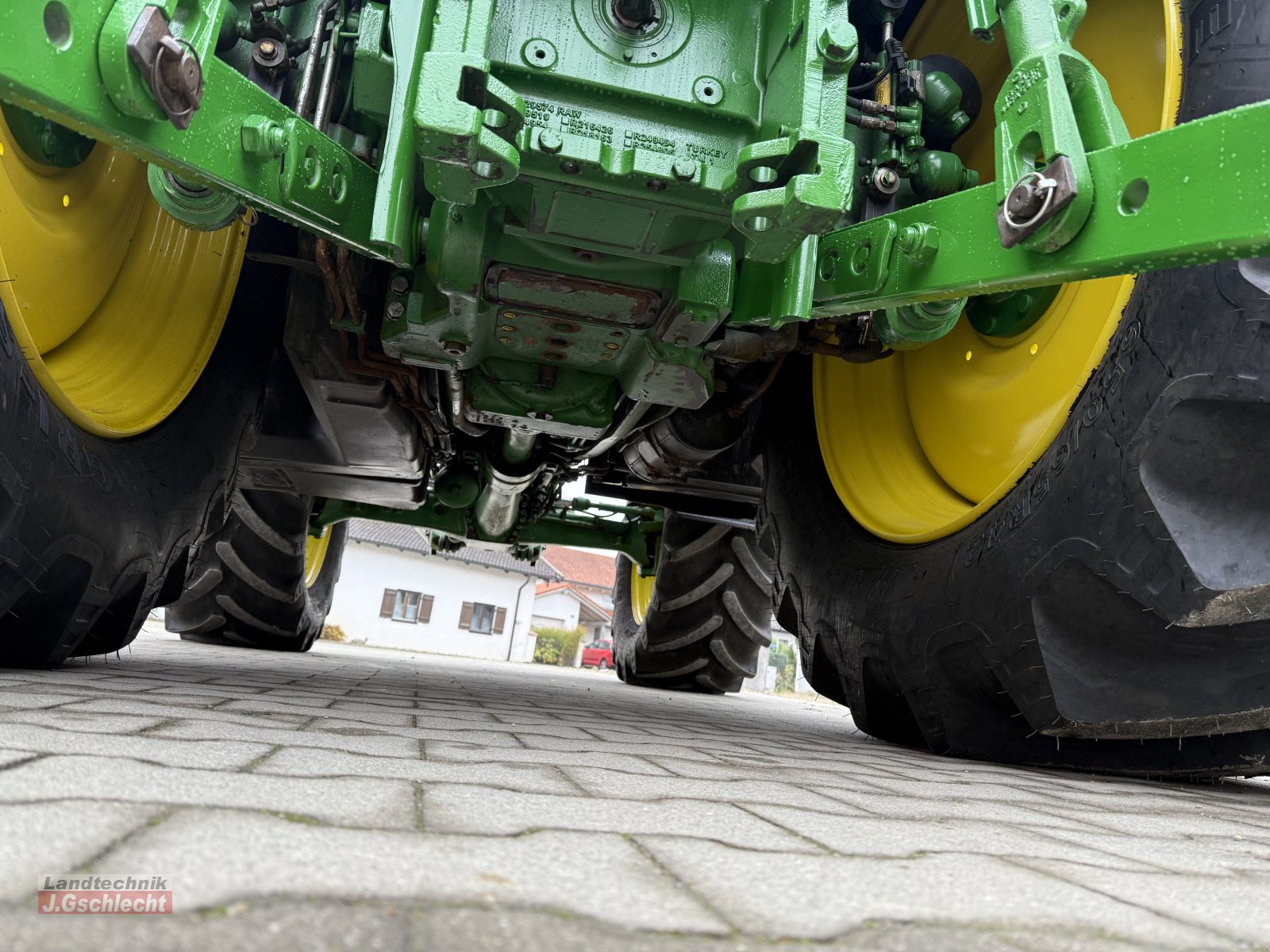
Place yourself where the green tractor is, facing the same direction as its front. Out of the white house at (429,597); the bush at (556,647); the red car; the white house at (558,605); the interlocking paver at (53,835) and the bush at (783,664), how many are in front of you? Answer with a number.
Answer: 5

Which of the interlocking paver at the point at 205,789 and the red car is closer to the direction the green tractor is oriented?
the red car

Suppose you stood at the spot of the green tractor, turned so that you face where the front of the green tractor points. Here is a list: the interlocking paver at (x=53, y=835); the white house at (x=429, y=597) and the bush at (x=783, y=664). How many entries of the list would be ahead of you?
2

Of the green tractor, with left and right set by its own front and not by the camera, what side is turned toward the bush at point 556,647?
front

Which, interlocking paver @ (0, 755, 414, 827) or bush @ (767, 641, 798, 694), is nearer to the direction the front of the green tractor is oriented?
the bush

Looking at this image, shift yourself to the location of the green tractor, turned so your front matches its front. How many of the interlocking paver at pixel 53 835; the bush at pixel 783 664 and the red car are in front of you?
2

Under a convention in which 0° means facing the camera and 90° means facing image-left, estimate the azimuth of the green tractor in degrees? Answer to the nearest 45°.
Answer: approximately 180°

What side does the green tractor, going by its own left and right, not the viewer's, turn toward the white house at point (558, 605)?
front

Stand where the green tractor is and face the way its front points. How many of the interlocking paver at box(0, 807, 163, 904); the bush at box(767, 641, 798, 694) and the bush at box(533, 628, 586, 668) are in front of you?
2

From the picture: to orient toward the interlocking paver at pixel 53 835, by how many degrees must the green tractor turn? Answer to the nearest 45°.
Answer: approximately 135° to its left

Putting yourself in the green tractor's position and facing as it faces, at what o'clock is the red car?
The red car is roughly at 12 o'clock from the green tractor.
